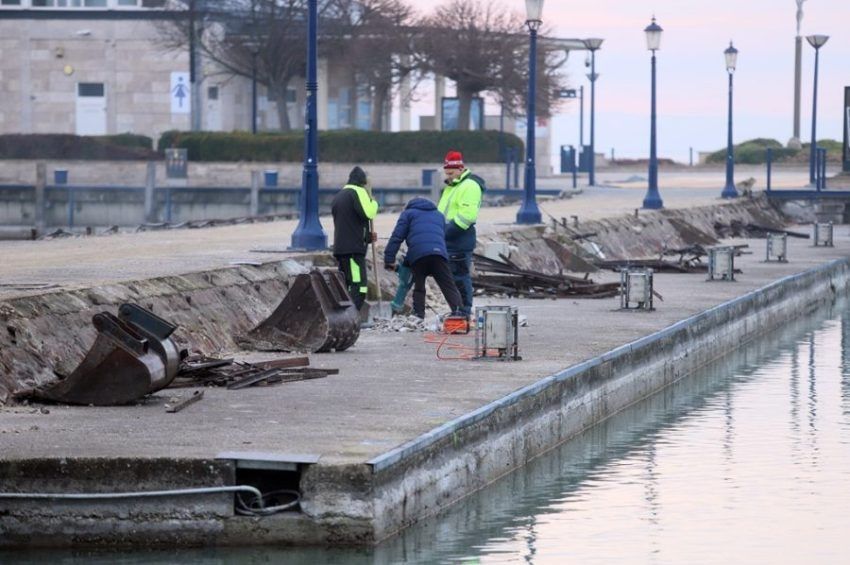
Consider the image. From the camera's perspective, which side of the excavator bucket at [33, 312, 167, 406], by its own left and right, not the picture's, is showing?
left

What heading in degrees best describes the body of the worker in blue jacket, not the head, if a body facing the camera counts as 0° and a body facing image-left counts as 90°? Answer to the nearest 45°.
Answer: approximately 180°

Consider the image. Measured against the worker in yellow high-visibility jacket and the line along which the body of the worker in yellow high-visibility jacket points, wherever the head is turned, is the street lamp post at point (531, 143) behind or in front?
behind

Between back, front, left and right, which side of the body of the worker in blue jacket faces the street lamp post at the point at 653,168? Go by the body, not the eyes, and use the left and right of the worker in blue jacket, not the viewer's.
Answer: front

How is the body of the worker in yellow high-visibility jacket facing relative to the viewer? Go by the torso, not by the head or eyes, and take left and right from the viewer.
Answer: facing the viewer and to the left of the viewer

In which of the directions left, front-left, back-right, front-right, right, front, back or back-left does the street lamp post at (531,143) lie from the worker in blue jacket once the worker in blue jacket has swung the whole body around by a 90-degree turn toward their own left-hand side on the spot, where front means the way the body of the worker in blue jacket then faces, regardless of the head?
right

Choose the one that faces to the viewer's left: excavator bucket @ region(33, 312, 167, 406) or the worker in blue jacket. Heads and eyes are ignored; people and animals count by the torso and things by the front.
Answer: the excavator bucket

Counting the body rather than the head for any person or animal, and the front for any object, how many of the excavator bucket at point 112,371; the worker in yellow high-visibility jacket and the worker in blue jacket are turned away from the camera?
1

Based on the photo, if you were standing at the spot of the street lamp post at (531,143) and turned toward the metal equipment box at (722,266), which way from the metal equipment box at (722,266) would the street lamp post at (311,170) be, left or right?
right
